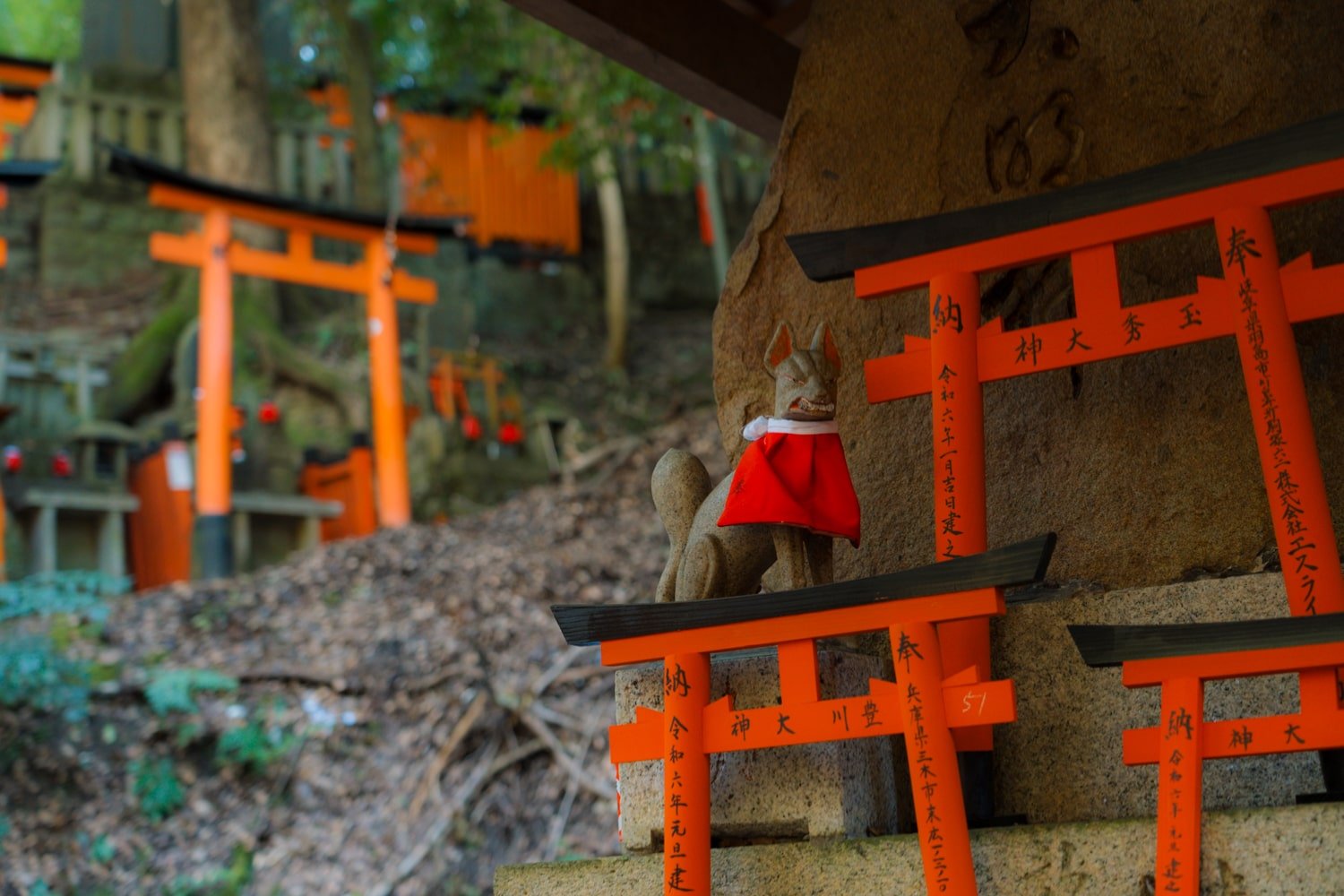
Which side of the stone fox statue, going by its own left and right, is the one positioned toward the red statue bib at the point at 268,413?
back

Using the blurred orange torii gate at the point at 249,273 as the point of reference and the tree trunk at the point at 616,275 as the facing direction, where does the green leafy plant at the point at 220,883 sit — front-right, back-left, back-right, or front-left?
back-right

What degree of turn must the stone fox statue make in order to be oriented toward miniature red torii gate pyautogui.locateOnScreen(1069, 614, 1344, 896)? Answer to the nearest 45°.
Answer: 0° — it already faces it

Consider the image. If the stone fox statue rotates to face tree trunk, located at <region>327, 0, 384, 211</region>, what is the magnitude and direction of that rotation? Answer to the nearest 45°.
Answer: approximately 135° to its left

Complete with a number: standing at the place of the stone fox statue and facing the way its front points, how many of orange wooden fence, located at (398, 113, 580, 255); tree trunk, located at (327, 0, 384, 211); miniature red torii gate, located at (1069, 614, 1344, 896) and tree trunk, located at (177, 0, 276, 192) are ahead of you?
1

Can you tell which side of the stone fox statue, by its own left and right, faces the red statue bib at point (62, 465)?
back

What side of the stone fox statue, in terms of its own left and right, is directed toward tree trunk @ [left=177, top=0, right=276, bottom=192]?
back

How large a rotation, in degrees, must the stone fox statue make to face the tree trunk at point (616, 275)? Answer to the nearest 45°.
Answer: approximately 135° to its left

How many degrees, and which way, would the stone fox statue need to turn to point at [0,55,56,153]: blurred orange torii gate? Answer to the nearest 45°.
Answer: approximately 180°

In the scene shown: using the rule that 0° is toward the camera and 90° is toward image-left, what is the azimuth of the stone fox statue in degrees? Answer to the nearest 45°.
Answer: approximately 315°
